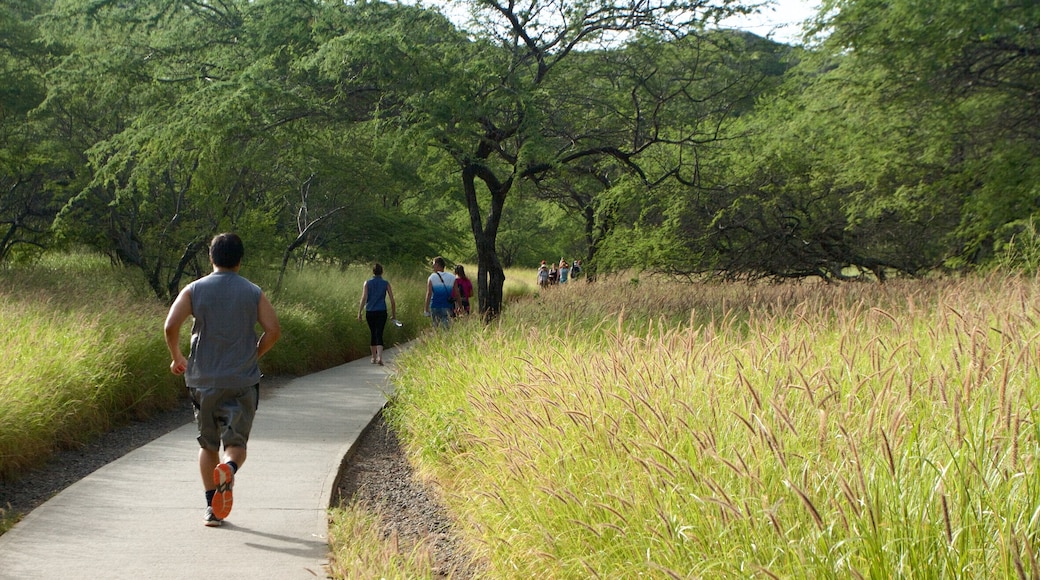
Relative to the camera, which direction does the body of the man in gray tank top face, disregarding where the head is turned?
away from the camera

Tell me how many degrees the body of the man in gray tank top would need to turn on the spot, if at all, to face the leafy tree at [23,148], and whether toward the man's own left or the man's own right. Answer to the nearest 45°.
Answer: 0° — they already face it

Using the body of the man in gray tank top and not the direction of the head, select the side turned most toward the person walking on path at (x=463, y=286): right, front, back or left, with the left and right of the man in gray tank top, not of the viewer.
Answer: front

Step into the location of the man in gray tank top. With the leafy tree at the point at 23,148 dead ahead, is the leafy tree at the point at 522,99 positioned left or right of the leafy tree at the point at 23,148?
right

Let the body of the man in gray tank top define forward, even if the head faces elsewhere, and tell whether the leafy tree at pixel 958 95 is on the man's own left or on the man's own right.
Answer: on the man's own right

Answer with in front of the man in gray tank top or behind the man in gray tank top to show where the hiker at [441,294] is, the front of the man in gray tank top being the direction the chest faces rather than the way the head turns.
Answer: in front

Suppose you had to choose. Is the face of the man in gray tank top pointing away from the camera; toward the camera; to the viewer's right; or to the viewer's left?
away from the camera

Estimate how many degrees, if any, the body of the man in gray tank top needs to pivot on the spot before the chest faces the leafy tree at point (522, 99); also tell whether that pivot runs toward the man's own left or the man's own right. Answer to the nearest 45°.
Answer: approximately 45° to the man's own right
